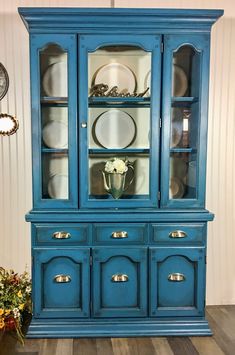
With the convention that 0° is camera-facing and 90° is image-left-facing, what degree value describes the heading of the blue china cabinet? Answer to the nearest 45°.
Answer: approximately 0°
